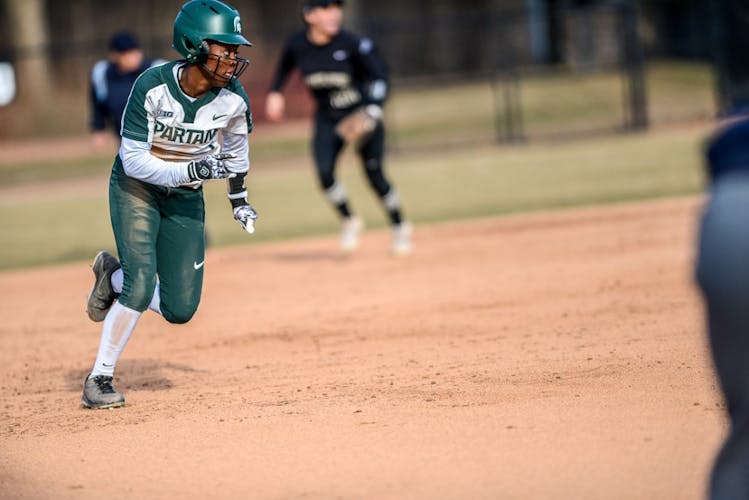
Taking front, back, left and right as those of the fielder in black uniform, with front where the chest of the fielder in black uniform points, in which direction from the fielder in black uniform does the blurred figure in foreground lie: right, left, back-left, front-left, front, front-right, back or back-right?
front

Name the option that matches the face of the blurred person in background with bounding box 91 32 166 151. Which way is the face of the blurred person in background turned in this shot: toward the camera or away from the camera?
toward the camera

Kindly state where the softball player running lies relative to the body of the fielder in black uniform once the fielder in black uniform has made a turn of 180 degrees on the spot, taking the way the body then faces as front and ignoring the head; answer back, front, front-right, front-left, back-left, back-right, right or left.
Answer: back

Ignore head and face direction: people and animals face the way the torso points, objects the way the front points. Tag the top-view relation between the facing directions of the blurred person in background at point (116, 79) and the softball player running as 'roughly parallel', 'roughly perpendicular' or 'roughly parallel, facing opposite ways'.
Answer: roughly parallel

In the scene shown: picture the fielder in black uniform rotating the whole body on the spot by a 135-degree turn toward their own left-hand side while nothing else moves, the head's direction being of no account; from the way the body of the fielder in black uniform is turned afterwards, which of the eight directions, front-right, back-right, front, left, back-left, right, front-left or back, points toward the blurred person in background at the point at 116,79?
back-left

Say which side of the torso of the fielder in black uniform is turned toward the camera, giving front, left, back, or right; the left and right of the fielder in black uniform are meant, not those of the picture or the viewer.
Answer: front

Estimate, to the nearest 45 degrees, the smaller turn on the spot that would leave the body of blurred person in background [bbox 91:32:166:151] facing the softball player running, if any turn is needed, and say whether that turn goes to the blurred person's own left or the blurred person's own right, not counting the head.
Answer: approximately 45° to the blurred person's own right
